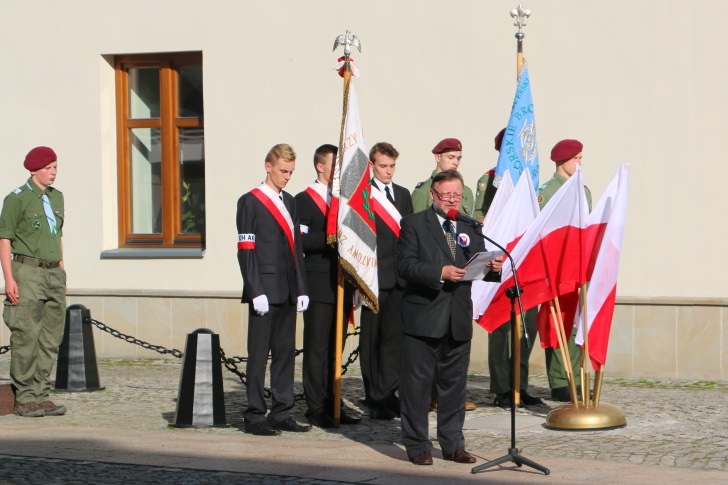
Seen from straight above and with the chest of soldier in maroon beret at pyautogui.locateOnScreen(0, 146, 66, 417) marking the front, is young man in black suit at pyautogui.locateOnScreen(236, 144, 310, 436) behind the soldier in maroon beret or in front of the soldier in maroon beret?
in front

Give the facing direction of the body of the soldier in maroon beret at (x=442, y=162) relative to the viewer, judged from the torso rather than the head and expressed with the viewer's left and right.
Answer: facing the viewer and to the right of the viewer

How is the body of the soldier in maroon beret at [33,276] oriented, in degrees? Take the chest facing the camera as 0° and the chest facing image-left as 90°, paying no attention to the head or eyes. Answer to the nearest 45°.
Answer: approximately 315°

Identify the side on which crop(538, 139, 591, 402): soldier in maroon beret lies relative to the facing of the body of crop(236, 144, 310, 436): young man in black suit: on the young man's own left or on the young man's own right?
on the young man's own left

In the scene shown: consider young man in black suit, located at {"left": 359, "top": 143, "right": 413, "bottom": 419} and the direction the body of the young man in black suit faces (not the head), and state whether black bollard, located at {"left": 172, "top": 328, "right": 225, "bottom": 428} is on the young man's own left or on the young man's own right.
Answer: on the young man's own right

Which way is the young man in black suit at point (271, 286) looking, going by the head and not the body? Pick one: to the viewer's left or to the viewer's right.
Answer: to the viewer's right

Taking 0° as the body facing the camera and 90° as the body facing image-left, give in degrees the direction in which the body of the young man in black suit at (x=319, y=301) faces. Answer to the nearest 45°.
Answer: approximately 315°

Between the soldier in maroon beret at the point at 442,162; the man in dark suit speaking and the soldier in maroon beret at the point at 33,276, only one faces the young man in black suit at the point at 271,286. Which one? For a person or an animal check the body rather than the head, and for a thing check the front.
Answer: the soldier in maroon beret at the point at 33,276

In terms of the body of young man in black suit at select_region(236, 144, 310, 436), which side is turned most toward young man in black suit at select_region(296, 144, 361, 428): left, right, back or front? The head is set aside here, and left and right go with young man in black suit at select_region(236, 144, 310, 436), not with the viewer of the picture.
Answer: left

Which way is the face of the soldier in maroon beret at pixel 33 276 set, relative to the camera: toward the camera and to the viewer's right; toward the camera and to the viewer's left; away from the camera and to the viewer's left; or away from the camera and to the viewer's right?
toward the camera and to the viewer's right
